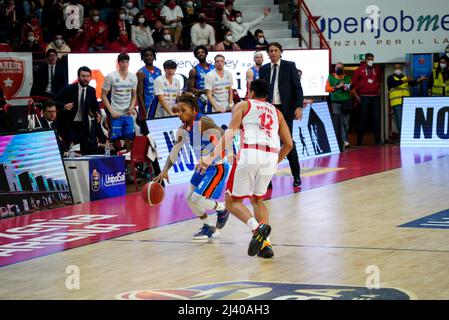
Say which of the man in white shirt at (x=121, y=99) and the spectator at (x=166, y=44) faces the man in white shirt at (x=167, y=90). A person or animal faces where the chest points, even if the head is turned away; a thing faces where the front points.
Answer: the spectator

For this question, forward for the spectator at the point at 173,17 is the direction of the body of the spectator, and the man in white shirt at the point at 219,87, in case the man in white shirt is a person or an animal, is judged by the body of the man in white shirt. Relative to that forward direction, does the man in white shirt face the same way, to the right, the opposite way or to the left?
the same way

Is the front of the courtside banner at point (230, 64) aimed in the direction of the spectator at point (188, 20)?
no

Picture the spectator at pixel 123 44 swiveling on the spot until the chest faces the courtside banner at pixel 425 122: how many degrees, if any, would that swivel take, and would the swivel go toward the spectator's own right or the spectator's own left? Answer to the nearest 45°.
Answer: approximately 90° to the spectator's own left

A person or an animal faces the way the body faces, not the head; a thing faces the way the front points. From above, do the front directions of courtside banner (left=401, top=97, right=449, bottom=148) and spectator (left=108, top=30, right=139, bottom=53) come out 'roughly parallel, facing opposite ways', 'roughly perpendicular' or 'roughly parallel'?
roughly parallel

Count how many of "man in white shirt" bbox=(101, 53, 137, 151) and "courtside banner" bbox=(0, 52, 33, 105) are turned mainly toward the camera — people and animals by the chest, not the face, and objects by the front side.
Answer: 2

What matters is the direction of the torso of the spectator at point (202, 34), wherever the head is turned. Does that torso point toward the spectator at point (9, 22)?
no

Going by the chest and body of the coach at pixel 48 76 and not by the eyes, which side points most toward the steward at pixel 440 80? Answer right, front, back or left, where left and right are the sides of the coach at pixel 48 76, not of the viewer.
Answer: left

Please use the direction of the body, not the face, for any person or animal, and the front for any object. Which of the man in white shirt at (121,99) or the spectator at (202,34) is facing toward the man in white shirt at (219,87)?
the spectator

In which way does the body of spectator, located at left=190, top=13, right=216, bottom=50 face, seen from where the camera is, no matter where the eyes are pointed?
toward the camera

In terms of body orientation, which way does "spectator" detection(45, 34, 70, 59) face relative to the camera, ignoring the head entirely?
toward the camera

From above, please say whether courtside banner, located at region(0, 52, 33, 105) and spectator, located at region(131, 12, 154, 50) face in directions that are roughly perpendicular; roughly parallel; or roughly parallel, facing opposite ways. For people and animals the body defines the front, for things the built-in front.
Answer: roughly parallel

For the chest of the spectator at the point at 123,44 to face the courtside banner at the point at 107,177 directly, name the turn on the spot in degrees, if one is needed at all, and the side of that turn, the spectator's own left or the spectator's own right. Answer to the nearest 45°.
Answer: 0° — they already face it

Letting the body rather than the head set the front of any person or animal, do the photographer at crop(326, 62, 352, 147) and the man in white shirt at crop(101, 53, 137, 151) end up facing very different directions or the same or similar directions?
same or similar directions

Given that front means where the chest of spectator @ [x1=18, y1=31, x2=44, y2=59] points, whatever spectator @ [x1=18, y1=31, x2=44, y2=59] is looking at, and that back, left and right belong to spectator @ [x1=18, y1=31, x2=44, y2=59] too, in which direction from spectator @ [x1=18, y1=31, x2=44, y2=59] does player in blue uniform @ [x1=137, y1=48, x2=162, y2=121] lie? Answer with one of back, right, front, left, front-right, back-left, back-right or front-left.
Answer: front-left

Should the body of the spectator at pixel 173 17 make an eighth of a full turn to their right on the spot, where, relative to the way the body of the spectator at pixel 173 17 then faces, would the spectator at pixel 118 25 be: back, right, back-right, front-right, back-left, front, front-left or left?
front

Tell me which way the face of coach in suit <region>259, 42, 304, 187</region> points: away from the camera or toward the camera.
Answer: toward the camera

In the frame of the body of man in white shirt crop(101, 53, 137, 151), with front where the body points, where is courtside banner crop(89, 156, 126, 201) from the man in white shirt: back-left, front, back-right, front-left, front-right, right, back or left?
front

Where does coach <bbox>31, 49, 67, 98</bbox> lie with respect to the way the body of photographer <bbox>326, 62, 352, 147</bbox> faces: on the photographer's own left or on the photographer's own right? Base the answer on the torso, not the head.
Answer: on the photographer's own right

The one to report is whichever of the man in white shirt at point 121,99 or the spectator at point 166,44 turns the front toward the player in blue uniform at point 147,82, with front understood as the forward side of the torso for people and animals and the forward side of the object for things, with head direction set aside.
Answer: the spectator at point 166,44

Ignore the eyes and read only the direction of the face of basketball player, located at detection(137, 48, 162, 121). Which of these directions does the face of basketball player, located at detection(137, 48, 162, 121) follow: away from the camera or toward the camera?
toward the camera
